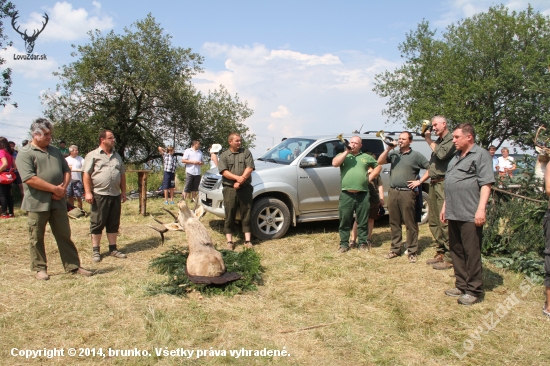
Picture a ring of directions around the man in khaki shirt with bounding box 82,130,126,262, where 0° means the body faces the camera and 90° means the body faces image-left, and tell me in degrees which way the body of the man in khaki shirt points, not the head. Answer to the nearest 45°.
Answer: approximately 315°

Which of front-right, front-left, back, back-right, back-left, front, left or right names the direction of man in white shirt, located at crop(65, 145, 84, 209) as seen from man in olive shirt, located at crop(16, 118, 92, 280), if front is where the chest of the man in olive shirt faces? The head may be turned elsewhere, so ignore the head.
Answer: back-left

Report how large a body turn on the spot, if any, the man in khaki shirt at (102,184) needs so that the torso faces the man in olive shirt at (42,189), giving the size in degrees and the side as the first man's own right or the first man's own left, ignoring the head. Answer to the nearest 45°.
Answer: approximately 90° to the first man's own right

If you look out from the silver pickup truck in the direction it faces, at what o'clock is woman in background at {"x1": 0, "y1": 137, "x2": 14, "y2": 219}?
The woman in background is roughly at 2 o'clock from the silver pickup truck.

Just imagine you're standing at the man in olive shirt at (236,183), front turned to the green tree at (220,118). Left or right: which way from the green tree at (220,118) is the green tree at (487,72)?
right

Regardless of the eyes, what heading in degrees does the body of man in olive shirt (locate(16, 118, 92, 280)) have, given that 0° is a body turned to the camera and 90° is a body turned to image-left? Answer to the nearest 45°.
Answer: approximately 315°

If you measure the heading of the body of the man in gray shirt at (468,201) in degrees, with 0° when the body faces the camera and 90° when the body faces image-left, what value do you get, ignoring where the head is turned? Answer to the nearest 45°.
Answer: approximately 45°

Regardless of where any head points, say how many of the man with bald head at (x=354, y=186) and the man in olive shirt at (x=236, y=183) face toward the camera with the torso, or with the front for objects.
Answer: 2

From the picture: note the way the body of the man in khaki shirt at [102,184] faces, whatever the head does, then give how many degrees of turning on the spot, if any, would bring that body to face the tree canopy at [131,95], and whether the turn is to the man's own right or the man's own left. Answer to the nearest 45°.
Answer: approximately 135° to the man's own left

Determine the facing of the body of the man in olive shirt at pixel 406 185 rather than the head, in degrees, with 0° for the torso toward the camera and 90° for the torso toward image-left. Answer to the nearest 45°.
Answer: approximately 45°

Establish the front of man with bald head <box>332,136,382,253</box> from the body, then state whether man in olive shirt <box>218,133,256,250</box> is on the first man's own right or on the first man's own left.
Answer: on the first man's own right

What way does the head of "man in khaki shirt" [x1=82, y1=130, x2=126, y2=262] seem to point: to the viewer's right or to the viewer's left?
to the viewer's right

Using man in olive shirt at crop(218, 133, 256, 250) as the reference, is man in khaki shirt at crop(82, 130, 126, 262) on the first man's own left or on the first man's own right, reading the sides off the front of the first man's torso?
on the first man's own right

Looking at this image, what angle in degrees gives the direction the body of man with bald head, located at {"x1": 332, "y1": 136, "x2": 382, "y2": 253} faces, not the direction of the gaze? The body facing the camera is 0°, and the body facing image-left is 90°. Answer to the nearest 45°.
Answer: approximately 0°
